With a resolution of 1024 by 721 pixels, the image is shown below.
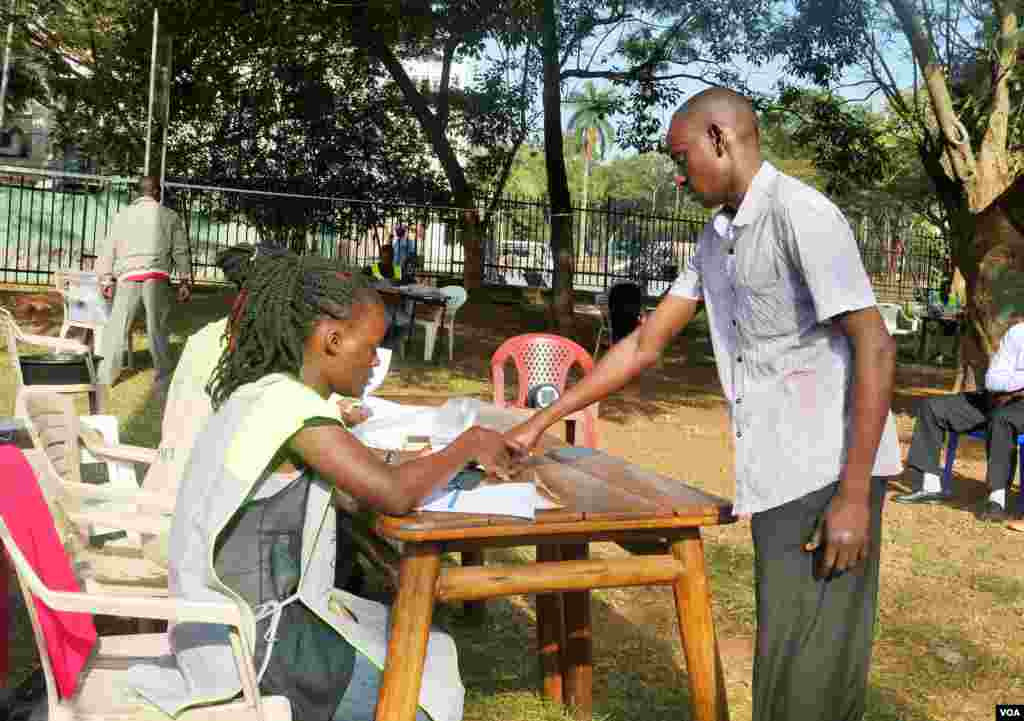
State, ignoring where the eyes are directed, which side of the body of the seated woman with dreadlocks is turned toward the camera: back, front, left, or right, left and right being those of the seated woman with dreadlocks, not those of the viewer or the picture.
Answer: right

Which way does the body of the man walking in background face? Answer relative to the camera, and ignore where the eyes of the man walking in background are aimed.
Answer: away from the camera

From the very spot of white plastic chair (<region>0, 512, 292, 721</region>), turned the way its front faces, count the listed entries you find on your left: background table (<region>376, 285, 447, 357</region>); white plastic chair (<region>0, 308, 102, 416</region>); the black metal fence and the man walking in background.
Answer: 4

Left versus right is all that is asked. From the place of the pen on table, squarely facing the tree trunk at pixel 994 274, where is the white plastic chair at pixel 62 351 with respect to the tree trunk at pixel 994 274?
left

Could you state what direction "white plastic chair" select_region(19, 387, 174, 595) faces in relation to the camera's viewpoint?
facing to the right of the viewer

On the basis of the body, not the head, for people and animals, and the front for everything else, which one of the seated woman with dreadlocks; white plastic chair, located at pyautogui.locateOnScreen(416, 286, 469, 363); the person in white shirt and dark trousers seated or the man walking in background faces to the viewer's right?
the seated woman with dreadlocks

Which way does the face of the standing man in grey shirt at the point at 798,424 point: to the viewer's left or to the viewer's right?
to the viewer's left

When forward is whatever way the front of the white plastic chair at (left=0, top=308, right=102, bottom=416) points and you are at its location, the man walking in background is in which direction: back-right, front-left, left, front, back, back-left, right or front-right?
left

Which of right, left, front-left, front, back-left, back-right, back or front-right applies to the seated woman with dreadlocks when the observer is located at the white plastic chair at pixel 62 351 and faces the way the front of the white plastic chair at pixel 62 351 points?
right

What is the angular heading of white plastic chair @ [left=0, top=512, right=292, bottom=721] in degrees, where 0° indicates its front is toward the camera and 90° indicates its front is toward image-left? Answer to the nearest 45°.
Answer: approximately 270°

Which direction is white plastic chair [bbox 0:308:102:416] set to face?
to the viewer's right
